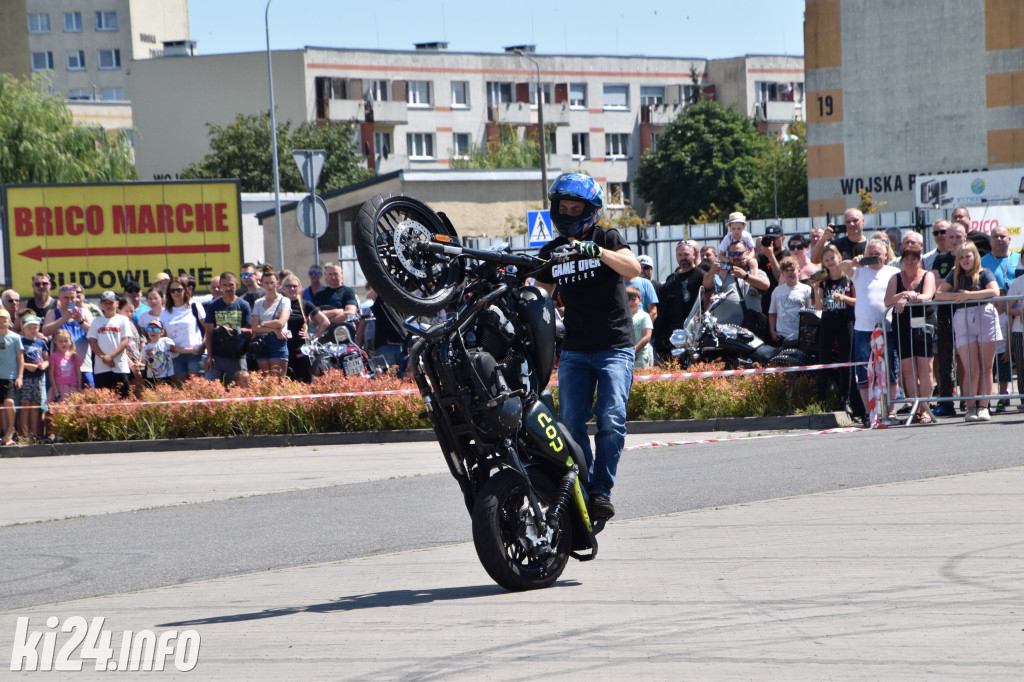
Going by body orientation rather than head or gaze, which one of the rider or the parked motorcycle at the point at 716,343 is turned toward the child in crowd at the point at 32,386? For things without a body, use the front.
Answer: the parked motorcycle

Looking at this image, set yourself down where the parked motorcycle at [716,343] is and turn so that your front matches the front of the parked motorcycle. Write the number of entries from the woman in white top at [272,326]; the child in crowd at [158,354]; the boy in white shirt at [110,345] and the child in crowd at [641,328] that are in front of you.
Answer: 4

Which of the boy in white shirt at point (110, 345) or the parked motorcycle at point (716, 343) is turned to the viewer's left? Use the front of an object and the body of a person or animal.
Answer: the parked motorcycle

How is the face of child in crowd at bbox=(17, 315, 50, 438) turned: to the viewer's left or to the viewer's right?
to the viewer's right

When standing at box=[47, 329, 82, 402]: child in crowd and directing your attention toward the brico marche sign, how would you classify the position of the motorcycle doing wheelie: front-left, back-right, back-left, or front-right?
back-right

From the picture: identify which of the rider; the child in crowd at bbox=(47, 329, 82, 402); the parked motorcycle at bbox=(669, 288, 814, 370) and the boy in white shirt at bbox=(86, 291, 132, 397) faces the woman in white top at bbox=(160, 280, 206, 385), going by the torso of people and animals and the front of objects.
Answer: the parked motorcycle

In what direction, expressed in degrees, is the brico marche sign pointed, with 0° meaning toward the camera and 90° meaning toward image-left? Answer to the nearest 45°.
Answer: approximately 0°

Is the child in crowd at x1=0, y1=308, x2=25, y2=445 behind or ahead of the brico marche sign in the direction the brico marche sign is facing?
ahead

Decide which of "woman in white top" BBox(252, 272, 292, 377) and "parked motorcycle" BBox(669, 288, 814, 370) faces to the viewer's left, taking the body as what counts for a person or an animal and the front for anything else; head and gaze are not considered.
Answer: the parked motorcycle

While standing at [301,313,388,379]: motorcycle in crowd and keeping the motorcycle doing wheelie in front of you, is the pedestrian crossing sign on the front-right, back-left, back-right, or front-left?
back-left

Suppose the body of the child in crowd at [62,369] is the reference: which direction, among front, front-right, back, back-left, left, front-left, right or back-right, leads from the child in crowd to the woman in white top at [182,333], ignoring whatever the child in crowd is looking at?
left

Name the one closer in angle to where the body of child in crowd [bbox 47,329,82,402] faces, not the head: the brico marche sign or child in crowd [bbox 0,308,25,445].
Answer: the child in crowd

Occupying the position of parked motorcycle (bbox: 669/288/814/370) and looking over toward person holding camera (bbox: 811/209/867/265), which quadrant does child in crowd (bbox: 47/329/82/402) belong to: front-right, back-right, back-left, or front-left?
back-left
